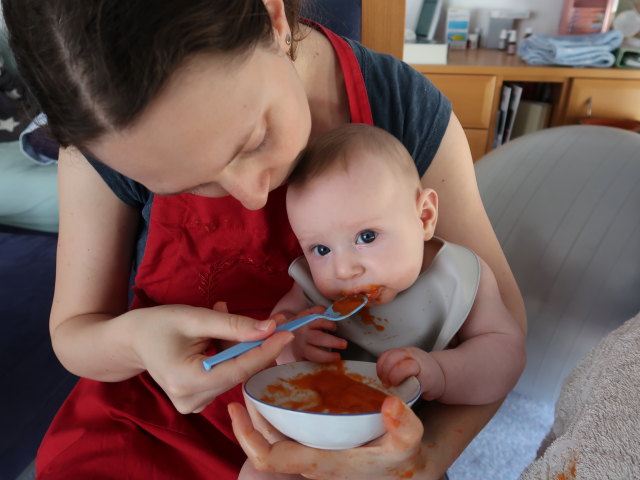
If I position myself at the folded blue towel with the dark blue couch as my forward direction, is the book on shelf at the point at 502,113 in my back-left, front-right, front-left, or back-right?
front-right

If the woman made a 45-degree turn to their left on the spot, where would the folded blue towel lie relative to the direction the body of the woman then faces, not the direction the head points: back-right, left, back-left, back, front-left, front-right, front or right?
left

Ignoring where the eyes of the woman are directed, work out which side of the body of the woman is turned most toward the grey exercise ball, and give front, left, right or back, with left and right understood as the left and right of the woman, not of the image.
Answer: left

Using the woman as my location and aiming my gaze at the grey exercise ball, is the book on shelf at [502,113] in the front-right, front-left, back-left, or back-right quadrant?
front-left

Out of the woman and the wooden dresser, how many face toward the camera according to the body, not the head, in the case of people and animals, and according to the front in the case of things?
2

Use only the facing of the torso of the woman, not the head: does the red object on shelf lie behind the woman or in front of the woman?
behind

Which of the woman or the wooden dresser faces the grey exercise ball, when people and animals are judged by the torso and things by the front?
the wooden dresser

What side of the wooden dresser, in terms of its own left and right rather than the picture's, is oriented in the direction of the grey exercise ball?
front

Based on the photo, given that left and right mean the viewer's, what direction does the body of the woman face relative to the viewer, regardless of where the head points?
facing the viewer

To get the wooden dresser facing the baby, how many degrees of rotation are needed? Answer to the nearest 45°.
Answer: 0° — it already faces them

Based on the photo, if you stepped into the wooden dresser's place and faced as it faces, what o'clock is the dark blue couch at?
The dark blue couch is roughly at 1 o'clock from the wooden dresser.

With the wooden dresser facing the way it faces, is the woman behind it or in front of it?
in front

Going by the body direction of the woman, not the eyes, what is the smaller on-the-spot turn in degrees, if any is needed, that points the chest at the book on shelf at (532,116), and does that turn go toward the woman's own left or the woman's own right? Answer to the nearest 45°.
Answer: approximately 135° to the woman's own left

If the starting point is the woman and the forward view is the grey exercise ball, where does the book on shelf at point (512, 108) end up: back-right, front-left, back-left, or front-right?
front-left

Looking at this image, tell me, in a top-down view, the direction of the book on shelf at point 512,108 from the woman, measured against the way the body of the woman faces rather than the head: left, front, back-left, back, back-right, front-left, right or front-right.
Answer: back-left

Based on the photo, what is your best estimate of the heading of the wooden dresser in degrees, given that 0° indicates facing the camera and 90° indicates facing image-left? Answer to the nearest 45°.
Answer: approximately 0°
